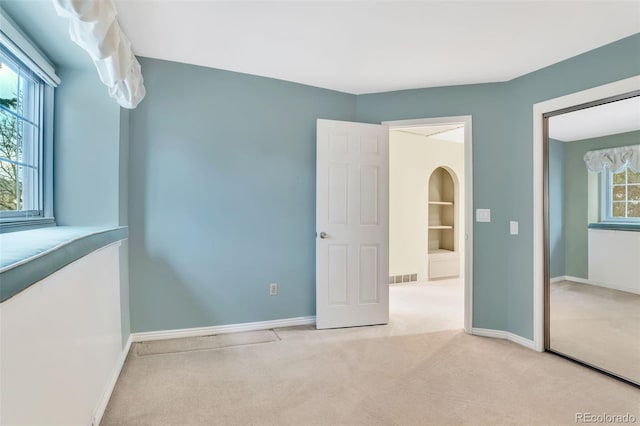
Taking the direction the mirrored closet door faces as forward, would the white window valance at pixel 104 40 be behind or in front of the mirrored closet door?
in front

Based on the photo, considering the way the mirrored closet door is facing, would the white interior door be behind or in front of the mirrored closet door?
in front

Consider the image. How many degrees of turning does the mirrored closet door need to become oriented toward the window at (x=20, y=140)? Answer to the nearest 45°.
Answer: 0° — it already faces it
